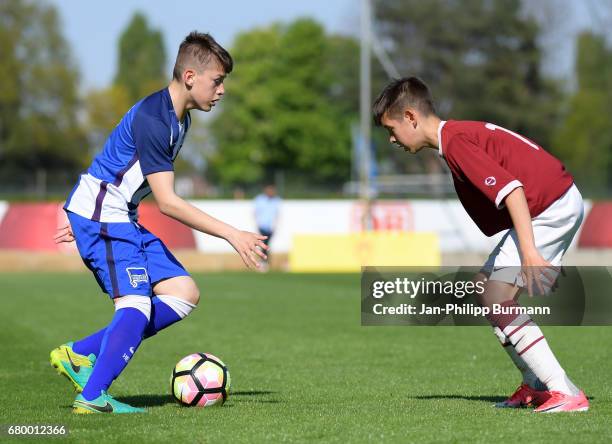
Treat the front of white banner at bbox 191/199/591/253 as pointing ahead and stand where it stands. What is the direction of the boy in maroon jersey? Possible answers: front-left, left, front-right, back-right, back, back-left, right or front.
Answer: front

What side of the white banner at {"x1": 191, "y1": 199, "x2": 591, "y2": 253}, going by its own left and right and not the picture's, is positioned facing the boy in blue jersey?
front

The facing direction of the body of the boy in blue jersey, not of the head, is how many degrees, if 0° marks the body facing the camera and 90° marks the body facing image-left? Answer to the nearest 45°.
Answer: approximately 270°

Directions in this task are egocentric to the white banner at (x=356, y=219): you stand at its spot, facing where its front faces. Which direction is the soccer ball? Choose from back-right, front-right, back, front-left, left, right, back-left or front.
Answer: front

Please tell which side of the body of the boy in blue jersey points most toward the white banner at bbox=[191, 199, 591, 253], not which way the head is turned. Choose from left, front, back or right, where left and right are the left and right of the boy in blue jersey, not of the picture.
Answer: left

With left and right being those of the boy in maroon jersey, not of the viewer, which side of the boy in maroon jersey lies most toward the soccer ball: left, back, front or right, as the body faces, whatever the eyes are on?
front

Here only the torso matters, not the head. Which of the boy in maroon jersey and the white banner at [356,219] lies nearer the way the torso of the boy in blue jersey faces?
the boy in maroon jersey

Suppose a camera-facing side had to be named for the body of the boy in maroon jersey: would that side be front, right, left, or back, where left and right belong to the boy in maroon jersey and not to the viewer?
left

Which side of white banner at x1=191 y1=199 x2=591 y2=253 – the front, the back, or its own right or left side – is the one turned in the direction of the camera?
front

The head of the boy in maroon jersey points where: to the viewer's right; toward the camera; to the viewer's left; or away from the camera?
to the viewer's left

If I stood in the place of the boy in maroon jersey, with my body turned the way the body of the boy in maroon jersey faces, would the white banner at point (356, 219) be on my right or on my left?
on my right

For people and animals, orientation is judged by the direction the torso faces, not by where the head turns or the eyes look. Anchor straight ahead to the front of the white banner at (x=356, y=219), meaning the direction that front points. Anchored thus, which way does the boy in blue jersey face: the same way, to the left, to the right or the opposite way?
to the left

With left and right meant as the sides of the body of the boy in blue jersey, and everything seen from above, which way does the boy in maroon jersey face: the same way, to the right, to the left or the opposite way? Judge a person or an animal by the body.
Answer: the opposite way

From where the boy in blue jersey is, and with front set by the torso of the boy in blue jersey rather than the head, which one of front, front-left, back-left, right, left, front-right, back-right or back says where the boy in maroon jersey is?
front

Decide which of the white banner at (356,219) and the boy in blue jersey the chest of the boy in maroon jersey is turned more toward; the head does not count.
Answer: the boy in blue jersey

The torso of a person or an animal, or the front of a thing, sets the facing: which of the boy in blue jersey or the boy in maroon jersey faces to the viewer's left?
the boy in maroon jersey
